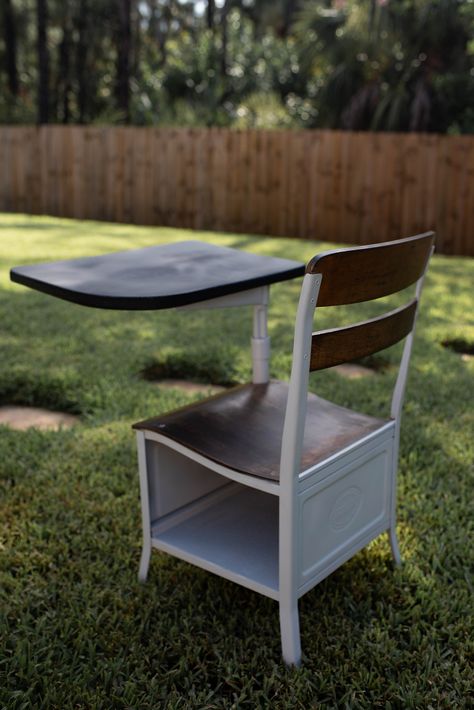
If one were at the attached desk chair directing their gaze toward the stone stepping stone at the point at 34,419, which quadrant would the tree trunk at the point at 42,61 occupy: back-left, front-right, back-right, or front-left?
front-right

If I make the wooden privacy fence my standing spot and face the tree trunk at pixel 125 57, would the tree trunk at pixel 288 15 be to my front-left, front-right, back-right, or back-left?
front-right

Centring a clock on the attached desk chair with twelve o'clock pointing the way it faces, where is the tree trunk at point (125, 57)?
The tree trunk is roughly at 1 o'clock from the attached desk chair.

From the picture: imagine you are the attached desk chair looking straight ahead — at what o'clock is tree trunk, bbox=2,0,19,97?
The tree trunk is roughly at 1 o'clock from the attached desk chair.

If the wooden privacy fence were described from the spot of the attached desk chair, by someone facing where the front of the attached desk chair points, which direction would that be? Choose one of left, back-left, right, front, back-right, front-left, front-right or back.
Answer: front-right

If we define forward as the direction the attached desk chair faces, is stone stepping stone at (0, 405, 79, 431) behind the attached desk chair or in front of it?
in front

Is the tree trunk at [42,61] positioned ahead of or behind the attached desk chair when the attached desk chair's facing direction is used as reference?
ahead

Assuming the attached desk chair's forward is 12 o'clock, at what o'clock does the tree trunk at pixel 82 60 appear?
The tree trunk is roughly at 1 o'clock from the attached desk chair.
